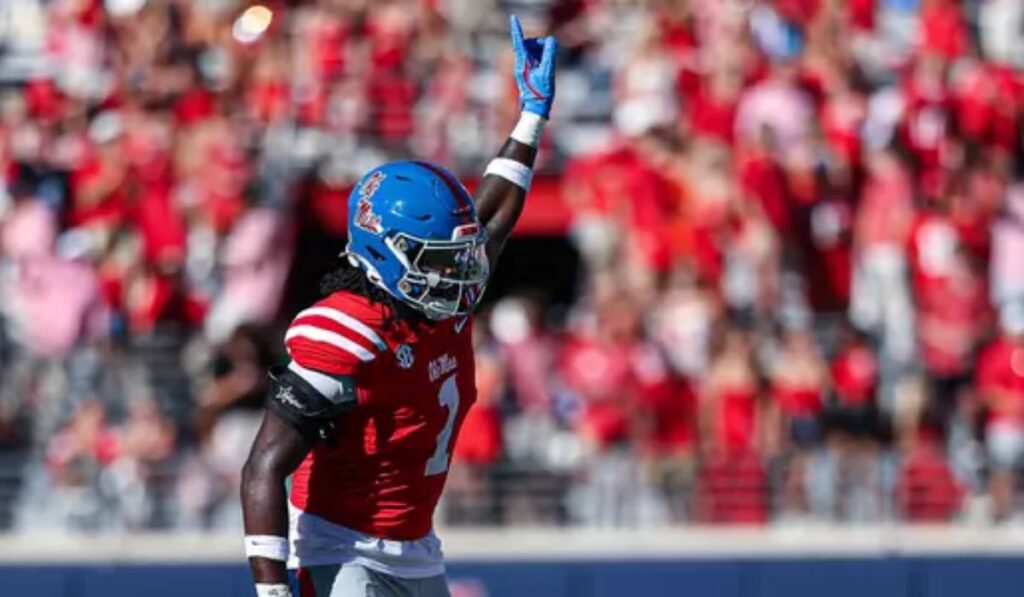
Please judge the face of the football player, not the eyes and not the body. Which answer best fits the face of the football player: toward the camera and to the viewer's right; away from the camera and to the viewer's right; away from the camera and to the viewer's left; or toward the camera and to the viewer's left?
toward the camera and to the viewer's right

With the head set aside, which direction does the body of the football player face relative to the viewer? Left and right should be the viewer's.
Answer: facing the viewer and to the right of the viewer

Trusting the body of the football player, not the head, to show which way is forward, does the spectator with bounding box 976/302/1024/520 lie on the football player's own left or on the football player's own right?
on the football player's own left
